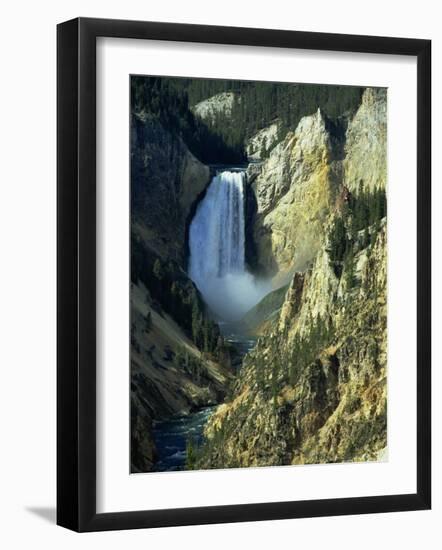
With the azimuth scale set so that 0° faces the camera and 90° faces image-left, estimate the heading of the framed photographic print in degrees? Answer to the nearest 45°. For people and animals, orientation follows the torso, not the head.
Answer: approximately 315°
